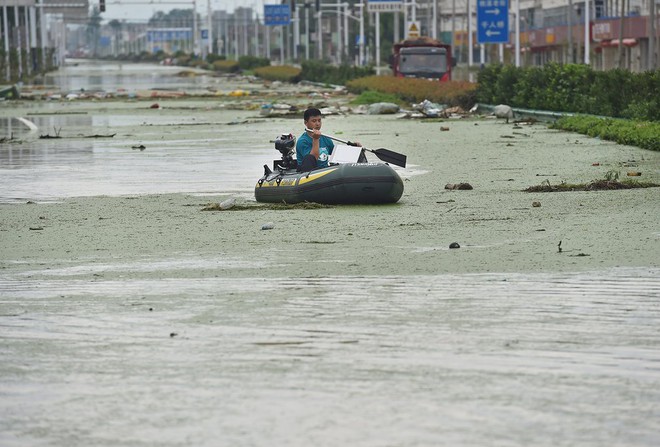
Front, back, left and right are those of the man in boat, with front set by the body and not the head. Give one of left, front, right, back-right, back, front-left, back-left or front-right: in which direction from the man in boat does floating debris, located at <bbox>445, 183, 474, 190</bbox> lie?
left

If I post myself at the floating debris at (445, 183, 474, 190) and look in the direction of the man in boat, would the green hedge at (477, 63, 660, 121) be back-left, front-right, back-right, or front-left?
back-right

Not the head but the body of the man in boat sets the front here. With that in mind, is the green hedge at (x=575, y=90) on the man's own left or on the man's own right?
on the man's own left

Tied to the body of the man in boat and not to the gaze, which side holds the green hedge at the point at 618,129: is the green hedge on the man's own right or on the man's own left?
on the man's own left

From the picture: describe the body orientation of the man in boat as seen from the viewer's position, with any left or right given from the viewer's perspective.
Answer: facing the viewer and to the right of the viewer
